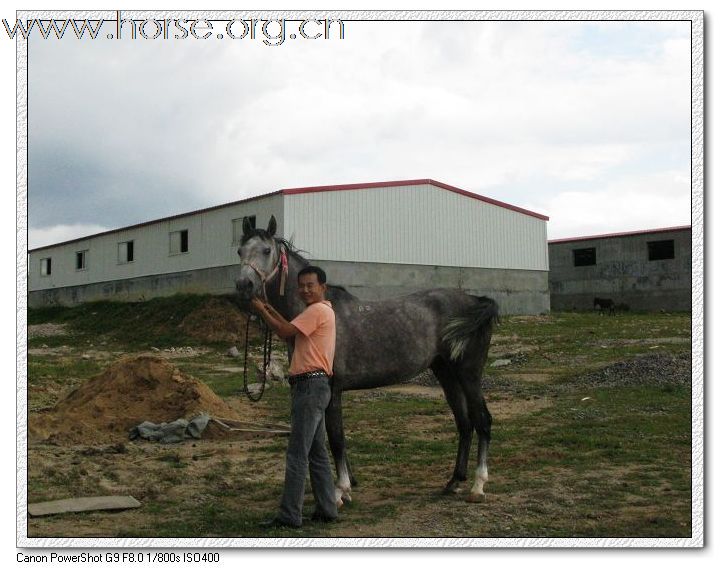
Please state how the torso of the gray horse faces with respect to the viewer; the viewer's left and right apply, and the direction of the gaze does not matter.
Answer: facing to the left of the viewer

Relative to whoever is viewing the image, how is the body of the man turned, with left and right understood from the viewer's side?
facing to the left of the viewer

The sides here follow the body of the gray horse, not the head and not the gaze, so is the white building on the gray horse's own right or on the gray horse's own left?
on the gray horse's own right
